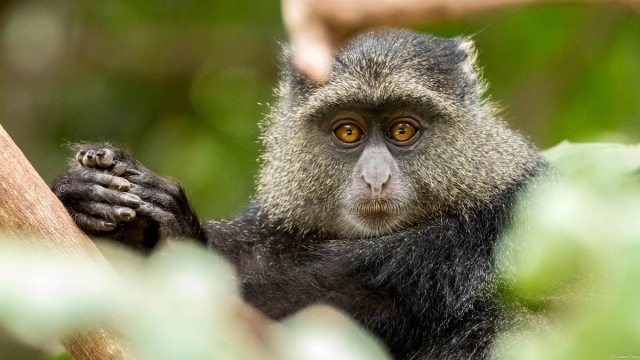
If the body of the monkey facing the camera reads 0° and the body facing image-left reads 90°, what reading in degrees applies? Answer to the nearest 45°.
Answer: approximately 45°
